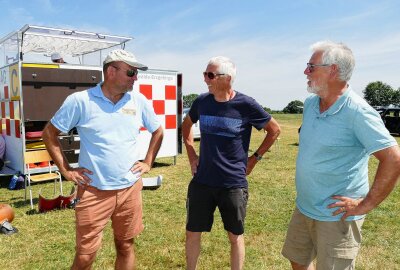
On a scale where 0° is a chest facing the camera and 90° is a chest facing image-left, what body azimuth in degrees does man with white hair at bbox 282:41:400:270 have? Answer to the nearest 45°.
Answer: approximately 45°

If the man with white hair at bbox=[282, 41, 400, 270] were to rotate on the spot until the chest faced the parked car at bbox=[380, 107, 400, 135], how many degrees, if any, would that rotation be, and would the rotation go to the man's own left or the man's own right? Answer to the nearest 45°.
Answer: approximately 135° to the man's own right

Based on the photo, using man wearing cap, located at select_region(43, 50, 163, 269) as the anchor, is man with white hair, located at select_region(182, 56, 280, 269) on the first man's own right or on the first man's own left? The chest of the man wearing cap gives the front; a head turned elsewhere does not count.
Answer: on the first man's own left

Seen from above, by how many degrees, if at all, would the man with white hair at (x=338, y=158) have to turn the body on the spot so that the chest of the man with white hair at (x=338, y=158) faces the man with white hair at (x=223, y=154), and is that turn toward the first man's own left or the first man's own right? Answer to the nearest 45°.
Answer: approximately 90° to the first man's own right

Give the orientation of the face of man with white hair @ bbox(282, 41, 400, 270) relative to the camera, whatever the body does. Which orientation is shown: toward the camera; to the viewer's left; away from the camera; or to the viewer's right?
to the viewer's left

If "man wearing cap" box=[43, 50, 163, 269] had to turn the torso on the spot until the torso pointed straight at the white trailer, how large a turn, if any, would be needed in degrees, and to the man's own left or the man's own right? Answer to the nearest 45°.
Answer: approximately 135° to the man's own left

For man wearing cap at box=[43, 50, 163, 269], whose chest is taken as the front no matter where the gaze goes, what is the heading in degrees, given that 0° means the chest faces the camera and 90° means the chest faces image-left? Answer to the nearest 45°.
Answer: approximately 315°

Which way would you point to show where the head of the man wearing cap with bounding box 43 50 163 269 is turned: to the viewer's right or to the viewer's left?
to the viewer's right

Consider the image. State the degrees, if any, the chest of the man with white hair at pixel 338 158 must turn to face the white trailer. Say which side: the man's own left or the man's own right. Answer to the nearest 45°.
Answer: approximately 90° to the man's own right
